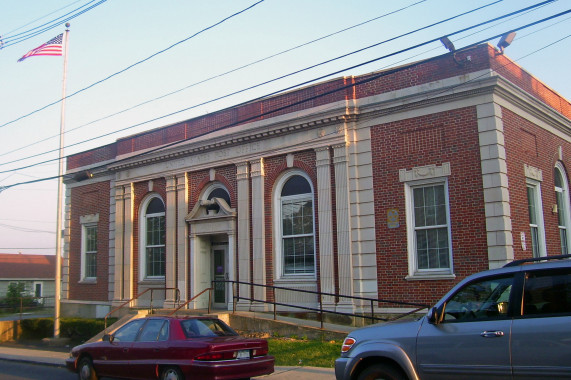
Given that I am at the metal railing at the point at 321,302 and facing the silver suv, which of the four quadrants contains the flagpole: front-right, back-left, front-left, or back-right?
back-right

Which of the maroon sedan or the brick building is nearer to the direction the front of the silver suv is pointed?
the maroon sedan

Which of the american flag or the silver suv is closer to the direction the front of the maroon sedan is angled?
the american flag

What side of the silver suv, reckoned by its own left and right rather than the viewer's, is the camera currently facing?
left

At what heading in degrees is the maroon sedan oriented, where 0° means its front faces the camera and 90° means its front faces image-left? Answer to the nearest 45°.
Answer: approximately 135°

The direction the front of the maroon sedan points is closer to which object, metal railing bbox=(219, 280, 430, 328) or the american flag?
the american flag

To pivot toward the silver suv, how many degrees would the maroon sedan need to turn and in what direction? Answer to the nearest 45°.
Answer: approximately 180°

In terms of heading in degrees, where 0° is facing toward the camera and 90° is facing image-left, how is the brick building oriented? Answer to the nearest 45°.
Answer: approximately 45°

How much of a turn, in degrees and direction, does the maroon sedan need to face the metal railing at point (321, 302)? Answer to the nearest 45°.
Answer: approximately 90° to its right

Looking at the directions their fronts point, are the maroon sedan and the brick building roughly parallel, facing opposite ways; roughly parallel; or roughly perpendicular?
roughly perpendicular

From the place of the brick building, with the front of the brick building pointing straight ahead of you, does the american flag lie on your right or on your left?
on your right

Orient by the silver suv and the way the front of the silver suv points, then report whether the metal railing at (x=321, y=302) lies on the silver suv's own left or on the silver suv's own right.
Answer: on the silver suv's own right
